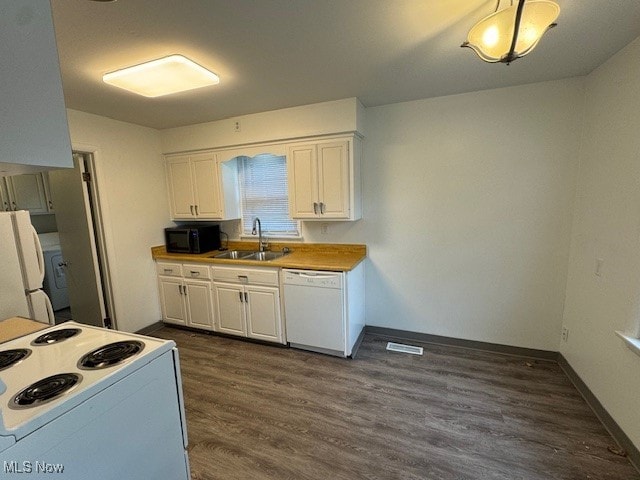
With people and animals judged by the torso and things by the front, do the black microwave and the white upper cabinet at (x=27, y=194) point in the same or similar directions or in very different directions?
same or similar directions

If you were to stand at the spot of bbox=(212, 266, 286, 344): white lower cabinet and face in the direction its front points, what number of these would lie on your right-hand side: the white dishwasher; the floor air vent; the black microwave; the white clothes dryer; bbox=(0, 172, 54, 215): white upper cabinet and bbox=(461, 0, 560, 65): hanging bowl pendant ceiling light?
3

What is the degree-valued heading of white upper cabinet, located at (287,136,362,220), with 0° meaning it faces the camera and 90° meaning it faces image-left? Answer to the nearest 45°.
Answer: approximately 45°

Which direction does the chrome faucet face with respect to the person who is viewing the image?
facing the viewer and to the left of the viewer

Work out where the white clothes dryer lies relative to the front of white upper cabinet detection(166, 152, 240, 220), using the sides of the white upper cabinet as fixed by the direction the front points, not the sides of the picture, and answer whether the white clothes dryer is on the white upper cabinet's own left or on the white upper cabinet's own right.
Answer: on the white upper cabinet's own right

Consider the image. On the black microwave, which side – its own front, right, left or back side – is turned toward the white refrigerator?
front

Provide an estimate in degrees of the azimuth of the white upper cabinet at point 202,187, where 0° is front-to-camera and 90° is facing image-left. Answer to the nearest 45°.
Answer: approximately 45°

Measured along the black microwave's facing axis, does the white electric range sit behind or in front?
in front

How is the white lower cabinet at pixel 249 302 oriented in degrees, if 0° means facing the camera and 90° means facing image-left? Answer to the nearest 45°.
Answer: approximately 45°

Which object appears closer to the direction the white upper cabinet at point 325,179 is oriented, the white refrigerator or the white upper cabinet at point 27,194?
the white refrigerator

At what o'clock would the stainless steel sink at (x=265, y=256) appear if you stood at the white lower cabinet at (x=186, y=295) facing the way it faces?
The stainless steel sink is roughly at 8 o'clock from the white lower cabinet.

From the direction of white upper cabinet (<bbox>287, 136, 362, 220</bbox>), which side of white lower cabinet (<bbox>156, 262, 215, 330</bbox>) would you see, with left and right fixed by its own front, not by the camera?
left

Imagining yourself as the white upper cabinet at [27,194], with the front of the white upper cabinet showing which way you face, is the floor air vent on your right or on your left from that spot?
on your left
